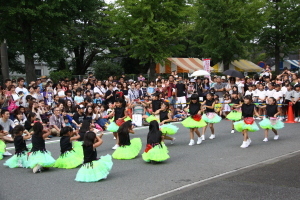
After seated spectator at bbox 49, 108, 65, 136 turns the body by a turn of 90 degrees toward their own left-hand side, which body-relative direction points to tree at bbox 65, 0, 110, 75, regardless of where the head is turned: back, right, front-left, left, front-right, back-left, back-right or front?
front-left

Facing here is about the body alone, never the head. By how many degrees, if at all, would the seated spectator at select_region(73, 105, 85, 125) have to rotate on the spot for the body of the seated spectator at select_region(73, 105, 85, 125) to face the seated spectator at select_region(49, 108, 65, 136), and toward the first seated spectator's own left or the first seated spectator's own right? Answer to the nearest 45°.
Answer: approximately 90° to the first seated spectator's own right

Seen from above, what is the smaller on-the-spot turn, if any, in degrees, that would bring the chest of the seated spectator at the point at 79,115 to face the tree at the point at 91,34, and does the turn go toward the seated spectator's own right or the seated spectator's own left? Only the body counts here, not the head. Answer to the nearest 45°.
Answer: approximately 135° to the seated spectator's own left

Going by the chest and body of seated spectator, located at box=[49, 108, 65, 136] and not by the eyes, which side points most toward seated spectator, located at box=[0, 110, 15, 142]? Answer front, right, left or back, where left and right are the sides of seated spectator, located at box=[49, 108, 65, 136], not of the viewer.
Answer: right

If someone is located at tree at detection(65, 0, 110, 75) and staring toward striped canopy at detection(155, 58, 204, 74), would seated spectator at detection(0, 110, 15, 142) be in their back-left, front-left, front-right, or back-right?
back-right

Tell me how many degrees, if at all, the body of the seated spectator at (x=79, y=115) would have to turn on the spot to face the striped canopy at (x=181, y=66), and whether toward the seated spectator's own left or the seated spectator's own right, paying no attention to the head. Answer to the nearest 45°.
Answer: approximately 90° to the seated spectator's own left

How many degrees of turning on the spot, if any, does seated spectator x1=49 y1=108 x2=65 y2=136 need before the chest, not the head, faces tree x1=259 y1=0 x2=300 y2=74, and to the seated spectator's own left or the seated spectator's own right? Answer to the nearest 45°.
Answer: approximately 90° to the seated spectator's own left

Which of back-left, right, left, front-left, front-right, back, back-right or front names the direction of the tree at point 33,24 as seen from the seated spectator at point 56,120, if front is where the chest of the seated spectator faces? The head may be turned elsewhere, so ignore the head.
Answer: back-left

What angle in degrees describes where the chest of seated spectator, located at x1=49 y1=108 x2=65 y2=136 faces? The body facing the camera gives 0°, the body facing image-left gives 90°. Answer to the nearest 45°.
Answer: approximately 315°

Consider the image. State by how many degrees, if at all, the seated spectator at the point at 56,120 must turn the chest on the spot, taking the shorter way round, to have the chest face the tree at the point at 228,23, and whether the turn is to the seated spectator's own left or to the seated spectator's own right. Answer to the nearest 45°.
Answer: approximately 90° to the seated spectator's own left
